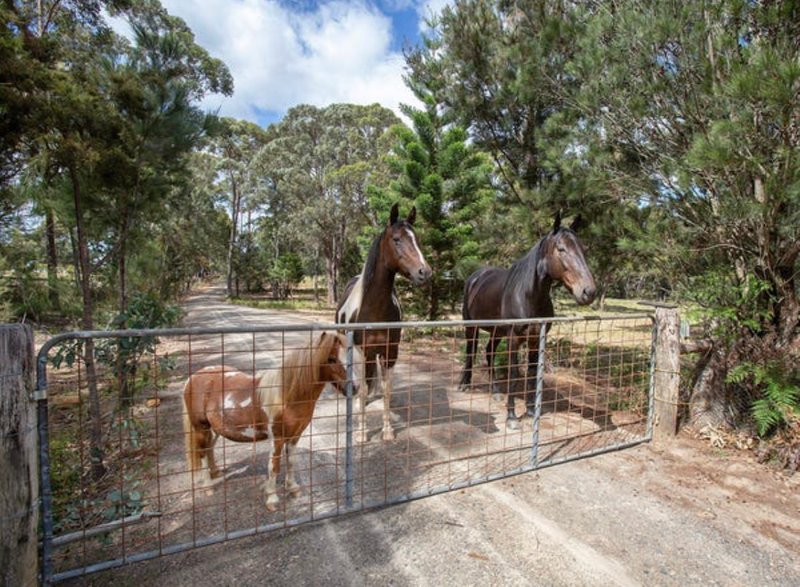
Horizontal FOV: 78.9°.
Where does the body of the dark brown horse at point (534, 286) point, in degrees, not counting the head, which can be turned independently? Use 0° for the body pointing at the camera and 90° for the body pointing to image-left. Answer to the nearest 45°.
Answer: approximately 315°

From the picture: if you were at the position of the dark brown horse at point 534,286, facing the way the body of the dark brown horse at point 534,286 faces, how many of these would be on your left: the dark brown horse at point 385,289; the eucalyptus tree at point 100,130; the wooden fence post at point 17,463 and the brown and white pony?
0

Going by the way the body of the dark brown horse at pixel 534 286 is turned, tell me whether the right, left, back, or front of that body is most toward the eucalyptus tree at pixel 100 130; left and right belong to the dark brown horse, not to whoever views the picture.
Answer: right

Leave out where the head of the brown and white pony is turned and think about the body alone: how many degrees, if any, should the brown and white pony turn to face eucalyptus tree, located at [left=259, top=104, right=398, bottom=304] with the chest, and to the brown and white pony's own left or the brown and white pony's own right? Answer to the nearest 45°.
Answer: approximately 135° to the brown and white pony's own left

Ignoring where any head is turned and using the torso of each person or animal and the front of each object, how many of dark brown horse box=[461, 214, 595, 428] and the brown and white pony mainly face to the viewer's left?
0

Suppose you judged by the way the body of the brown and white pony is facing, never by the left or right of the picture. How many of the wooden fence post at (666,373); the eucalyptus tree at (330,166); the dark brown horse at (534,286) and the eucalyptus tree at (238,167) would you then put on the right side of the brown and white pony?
0

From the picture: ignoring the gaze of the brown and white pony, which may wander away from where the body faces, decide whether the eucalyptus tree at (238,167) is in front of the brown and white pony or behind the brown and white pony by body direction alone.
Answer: behind

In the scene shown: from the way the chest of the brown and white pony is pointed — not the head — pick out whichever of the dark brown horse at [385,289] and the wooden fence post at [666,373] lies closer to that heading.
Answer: the wooden fence post

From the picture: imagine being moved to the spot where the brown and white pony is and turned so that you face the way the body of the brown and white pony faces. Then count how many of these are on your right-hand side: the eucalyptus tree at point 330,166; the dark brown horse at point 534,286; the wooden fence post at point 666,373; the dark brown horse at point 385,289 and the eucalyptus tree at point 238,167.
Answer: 0

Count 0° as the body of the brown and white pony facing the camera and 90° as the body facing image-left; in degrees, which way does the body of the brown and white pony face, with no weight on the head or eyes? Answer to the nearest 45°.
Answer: approximately 315°

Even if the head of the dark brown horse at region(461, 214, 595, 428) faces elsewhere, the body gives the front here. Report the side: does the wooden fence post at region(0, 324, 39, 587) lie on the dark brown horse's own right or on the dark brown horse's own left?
on the dark brown horse's own right

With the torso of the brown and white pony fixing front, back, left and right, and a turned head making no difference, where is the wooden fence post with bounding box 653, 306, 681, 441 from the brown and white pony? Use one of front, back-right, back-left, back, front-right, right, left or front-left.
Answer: front-left
